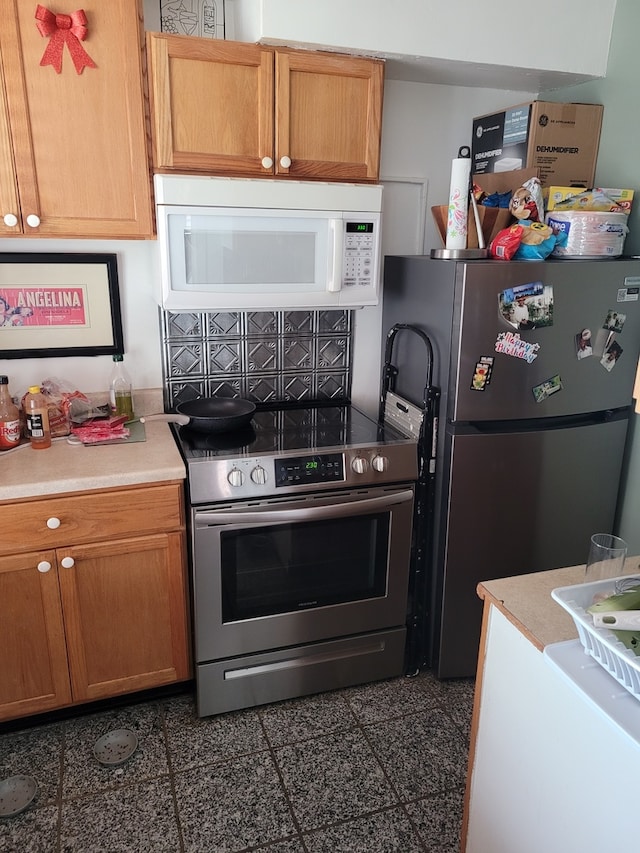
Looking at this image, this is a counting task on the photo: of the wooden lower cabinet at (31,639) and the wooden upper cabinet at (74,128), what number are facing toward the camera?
2

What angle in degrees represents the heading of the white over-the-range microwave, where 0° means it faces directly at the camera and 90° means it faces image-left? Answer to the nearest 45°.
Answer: approximately 0°

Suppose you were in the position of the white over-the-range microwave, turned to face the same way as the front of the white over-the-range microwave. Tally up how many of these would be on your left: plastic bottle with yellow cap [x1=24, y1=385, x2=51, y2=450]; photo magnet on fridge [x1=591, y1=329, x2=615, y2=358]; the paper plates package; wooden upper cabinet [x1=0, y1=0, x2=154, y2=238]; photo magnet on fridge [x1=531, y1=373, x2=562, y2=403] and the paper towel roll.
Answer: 4

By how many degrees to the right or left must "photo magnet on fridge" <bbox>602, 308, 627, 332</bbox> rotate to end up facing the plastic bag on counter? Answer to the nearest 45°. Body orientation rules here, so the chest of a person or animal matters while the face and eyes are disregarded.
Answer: approximately 45° to its right

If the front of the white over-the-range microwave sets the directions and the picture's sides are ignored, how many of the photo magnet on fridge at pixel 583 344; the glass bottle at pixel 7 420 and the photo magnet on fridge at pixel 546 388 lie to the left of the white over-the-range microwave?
2

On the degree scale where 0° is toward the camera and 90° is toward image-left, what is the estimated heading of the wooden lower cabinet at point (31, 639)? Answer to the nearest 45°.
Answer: approximately 0°
